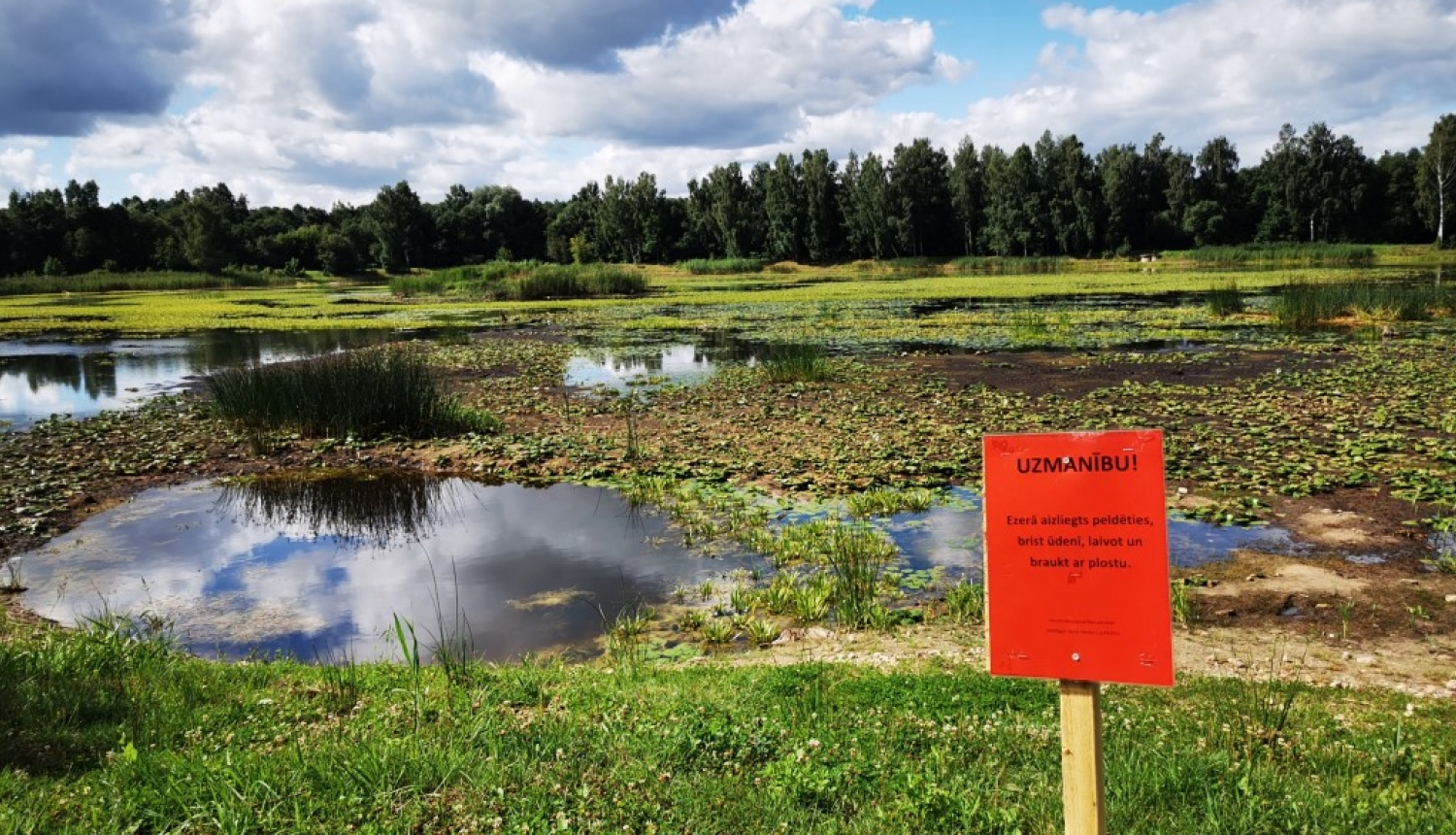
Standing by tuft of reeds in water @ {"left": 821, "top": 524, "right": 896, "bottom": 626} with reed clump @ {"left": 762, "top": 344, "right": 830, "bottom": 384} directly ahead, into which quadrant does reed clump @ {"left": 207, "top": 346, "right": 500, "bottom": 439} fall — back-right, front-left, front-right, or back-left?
front-left

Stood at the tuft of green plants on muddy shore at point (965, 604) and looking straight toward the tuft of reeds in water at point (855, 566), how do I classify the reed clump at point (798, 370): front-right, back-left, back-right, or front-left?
front-right

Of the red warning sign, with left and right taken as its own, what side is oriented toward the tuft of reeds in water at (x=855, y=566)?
back

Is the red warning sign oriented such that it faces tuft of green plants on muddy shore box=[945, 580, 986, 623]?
no

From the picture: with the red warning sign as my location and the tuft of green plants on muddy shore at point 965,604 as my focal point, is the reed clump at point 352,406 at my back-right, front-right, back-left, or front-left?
front-left

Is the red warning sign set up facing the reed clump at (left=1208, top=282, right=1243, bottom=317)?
no

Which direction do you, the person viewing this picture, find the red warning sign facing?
facing the viewer

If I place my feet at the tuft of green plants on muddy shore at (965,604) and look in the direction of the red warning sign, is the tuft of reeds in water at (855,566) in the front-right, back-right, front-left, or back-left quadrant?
back-right

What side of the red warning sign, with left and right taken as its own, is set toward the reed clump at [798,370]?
back

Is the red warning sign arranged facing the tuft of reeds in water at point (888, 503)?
no
